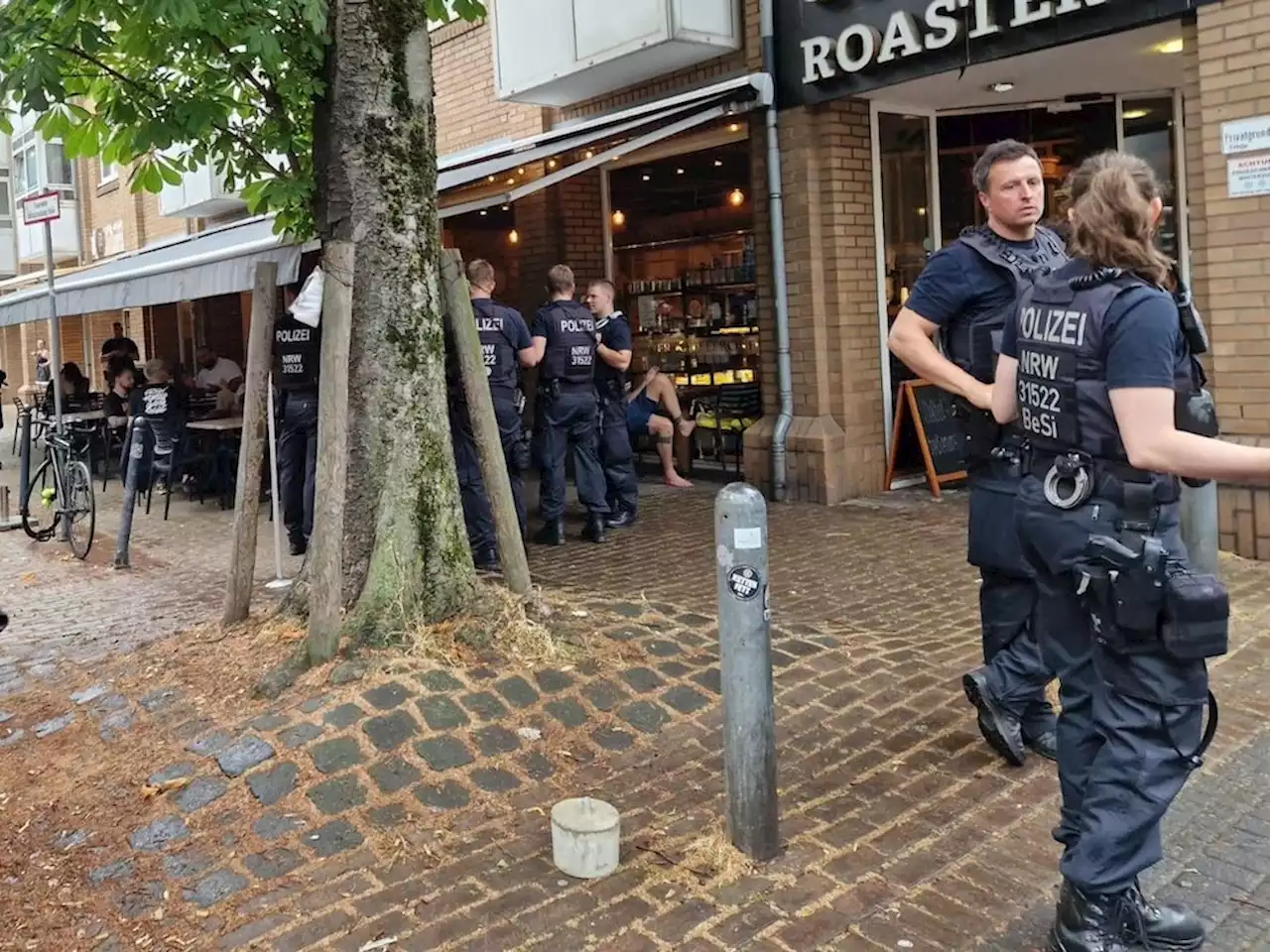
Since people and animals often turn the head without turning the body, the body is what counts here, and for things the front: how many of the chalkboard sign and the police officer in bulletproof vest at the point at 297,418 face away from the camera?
1

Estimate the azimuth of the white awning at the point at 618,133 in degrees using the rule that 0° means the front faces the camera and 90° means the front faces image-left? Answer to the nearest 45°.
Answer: approximately 45°

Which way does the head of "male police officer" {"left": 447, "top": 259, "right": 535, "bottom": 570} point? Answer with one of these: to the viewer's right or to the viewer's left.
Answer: to the viewer's right

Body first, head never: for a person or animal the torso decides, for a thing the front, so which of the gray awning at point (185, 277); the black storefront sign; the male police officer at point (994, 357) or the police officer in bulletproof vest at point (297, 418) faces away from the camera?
the police officer in bulletproof vest

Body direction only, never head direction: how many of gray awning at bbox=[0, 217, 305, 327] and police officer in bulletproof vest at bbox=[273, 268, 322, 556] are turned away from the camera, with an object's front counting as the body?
1

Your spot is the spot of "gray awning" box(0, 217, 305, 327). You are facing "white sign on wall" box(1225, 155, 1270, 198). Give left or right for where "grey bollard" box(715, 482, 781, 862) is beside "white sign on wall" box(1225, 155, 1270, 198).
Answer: right

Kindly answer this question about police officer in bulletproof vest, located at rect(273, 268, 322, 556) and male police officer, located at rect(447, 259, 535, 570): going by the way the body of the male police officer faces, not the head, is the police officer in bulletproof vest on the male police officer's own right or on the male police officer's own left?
on the male police officer's own left

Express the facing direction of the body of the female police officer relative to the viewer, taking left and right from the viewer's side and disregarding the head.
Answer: facing away from the viewer and to the right of the viewer

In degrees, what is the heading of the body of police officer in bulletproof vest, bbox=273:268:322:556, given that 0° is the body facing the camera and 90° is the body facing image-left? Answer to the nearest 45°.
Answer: approximately 180°

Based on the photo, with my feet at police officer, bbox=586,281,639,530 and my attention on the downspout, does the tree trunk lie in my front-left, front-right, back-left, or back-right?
back-right
